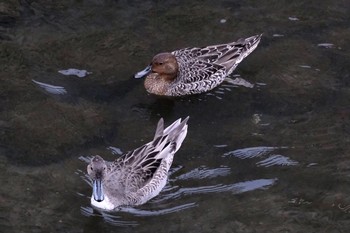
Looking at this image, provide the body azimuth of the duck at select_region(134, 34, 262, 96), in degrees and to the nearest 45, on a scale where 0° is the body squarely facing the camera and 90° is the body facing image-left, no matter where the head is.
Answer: approximately 90°

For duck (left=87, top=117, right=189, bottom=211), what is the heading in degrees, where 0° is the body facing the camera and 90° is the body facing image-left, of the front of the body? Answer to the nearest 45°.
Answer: approximately 45°

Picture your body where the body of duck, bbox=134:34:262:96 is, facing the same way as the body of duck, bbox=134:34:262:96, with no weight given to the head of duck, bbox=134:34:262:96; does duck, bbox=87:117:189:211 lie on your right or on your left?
on your left

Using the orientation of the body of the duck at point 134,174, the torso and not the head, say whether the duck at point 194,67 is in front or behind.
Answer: behind
